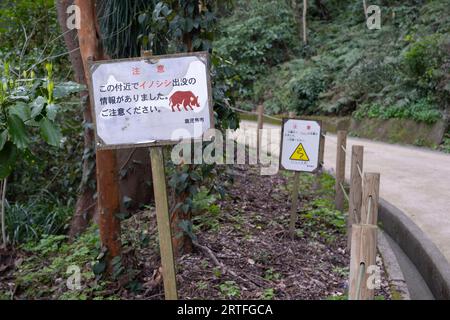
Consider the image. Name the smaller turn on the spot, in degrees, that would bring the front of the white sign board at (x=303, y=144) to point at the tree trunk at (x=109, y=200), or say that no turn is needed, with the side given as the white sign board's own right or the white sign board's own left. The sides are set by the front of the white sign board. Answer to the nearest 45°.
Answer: approximately 45° to the white sign board's own right

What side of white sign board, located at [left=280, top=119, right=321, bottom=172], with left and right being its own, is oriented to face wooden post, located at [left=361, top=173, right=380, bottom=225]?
front

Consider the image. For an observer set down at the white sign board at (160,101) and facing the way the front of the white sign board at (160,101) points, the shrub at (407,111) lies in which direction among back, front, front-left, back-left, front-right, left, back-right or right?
back-left

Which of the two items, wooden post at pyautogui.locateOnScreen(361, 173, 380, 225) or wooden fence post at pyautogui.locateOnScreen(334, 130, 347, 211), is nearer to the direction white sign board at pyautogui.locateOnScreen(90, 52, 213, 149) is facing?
the wooden post

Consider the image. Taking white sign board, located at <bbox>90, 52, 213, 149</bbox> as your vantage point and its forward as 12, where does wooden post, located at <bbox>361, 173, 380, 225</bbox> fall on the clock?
The wooden post is roughly at 9 o'clock from the white sign board.

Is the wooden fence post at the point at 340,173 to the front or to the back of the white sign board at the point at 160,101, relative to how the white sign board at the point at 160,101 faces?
to the back

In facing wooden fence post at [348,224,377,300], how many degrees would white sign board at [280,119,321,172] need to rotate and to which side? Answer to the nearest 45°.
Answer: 0° — it already faces it

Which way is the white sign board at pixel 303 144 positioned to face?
toward the camera

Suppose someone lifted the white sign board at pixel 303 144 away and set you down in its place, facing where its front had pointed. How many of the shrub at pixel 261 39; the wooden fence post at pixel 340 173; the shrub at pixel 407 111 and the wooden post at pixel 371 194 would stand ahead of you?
1

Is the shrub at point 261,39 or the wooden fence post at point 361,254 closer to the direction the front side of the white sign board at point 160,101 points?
the wooden fence post

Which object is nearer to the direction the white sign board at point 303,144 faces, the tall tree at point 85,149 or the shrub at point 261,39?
the tall tree

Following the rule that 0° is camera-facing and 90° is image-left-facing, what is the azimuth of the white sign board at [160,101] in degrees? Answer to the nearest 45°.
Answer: approximately 0°

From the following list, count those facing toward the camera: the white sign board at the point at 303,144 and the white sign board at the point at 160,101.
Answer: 2
